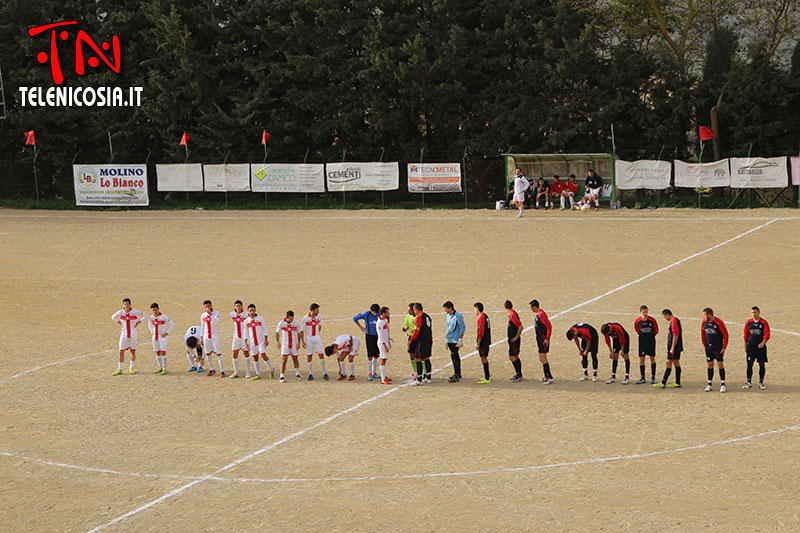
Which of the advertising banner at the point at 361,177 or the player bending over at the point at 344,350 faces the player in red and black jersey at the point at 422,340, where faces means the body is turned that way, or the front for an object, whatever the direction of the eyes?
the advertising banner

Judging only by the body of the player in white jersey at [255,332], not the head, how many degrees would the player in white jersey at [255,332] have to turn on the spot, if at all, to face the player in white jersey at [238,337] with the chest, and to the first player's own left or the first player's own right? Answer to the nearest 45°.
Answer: approximately 135° to the first player's own right

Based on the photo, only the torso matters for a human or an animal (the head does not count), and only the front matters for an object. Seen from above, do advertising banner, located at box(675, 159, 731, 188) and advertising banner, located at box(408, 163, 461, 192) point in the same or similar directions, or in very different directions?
same or similar directions

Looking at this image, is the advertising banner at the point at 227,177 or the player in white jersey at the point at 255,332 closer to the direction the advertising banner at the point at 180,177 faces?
the player in white jersey

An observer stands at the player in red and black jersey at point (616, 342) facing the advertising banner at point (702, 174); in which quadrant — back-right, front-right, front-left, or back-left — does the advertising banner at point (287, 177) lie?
front-left

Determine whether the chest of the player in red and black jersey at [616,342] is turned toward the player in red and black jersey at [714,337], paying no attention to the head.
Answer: no

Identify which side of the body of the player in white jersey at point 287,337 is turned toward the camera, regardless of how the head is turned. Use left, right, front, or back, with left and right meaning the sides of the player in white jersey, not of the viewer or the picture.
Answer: front

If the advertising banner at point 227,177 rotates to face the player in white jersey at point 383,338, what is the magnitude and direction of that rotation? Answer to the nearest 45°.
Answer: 0° — it already faces them

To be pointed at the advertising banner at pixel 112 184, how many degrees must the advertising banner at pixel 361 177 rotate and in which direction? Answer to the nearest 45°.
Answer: approximately 90° to its right

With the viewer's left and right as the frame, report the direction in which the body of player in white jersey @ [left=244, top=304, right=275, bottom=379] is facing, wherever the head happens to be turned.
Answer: facing the viewer

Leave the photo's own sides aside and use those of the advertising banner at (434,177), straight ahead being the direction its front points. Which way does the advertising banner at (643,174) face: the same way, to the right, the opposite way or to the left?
the same way

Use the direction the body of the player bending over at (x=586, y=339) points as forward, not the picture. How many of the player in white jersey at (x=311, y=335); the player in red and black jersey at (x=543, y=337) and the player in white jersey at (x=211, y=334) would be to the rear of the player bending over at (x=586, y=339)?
0

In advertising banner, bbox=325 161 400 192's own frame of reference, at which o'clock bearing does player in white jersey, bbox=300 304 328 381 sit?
The player in white jersey is roughly at 12 o'clock from the advertising banner.

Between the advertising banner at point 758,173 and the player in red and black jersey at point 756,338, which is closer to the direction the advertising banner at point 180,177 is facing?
the player in red and black jersey

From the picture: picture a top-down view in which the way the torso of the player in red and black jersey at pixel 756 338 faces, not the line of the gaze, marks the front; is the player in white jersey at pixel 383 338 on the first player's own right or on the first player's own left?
on the first player's own right
